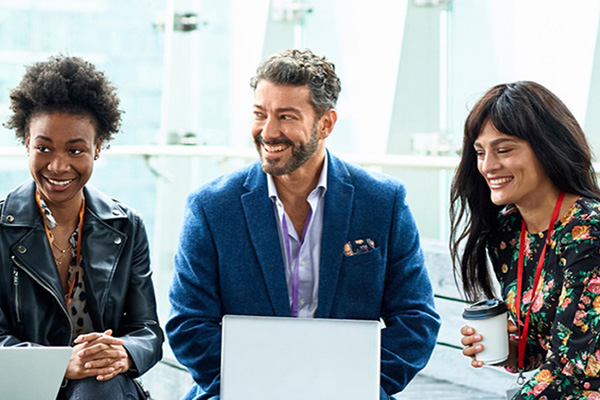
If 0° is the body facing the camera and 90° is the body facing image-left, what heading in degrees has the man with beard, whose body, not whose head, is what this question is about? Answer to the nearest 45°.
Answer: approximately 0°

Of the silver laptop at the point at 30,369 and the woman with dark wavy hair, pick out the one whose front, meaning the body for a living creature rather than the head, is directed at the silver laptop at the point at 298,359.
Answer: the woman with dark wavy hair

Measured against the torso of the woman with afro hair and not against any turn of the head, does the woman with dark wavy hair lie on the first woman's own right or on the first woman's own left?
on the first woman's own left

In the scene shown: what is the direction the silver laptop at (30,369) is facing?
away from the camera

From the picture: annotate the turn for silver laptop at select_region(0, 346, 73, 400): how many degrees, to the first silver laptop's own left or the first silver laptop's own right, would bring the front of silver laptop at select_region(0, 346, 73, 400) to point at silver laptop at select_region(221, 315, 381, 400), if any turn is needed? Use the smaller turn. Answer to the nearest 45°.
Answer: approximately 90° to the first silver laptop's own right

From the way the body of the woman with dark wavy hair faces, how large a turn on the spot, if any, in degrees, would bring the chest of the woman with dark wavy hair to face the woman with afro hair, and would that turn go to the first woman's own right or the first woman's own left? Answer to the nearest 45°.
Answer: approximately 45° to the first woman's own right

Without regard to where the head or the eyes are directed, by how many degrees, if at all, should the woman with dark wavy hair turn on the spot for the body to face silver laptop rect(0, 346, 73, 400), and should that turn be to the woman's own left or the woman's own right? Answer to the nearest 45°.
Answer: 0° — they already face it

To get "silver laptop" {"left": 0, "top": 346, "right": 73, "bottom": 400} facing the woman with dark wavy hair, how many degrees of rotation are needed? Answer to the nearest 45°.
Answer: approximately 90° to its right

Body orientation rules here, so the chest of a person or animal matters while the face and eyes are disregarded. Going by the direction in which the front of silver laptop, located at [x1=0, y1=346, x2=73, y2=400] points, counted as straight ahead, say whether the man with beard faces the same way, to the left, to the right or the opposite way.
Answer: the opposite way

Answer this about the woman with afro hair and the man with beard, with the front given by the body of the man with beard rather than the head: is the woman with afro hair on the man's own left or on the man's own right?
on the man's own right

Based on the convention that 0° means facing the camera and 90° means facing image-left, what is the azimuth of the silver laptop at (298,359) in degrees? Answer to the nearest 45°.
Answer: approximately 180°
